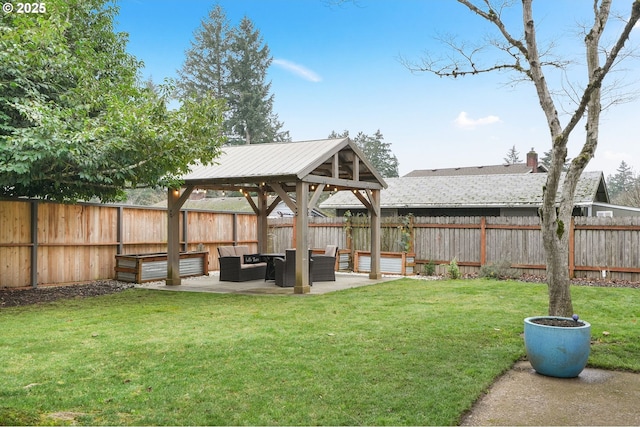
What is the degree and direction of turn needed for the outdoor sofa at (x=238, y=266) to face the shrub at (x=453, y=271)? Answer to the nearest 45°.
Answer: approximately 45° to its left

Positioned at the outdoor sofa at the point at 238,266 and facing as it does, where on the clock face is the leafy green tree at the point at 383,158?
The leafy green tree is roughly at 8 o'clock from the outdoor sofa.

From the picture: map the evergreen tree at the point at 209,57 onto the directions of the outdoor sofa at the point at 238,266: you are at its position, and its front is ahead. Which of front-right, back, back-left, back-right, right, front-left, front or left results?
back-left

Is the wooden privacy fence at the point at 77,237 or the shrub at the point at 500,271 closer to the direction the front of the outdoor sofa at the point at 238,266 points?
the shrub

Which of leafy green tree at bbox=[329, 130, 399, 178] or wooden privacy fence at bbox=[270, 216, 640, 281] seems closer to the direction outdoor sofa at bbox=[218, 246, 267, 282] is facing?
the wooden privacy fence

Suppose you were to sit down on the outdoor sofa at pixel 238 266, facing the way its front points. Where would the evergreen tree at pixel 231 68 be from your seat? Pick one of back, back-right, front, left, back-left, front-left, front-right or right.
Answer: back-left

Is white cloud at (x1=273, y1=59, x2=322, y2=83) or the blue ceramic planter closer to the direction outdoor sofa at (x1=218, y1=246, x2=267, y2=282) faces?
the blue ceramic planter

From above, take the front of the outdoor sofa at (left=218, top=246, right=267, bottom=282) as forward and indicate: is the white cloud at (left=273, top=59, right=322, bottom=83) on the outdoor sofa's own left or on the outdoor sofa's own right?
on the outdoor sofa's own left

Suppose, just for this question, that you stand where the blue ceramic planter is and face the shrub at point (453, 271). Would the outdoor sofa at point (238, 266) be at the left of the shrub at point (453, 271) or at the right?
left

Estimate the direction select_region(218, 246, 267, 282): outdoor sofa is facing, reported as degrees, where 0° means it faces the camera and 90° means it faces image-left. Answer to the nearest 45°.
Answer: approximately 315°
